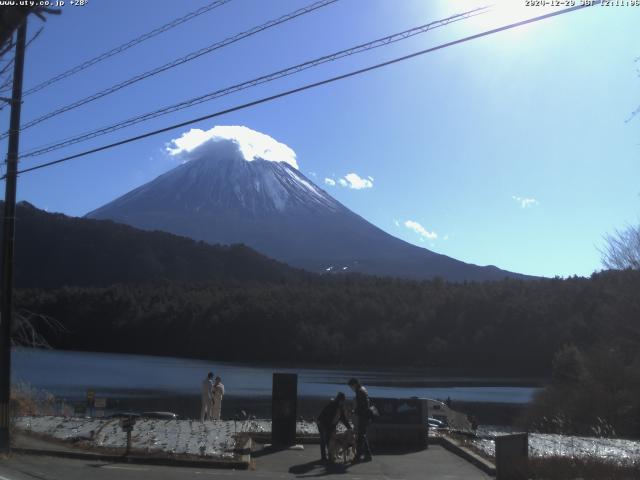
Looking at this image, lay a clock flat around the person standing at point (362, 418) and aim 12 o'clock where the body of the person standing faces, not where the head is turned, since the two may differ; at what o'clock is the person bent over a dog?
The person bent over a dog is roughly at 12 o'clock from the person standing.

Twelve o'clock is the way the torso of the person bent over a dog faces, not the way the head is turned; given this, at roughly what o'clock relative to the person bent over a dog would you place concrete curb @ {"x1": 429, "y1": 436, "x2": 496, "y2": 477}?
The concrete curb is roughly at 11 o'clock from the person bent over a dog.

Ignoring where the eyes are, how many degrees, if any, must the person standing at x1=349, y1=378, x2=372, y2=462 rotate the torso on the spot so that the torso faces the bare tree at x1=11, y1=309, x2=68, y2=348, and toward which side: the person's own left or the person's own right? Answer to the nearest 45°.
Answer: approximately 45° to the person's own right

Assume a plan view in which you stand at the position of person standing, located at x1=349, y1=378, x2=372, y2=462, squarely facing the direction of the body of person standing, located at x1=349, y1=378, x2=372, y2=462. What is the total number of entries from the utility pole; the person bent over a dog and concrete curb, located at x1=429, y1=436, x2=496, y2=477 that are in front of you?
2

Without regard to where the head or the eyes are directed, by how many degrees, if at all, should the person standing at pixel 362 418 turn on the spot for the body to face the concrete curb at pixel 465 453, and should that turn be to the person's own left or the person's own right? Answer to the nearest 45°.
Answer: approximately 135° to the person's own right

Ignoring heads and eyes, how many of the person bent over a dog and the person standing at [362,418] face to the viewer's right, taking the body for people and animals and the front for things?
1

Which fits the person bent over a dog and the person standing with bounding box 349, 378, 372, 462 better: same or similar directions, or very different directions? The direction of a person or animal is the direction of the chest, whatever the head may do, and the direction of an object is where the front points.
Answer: very different directions

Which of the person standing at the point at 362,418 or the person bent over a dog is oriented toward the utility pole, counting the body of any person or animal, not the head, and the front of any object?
the person standing

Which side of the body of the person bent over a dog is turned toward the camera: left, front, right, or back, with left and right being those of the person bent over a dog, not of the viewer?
right

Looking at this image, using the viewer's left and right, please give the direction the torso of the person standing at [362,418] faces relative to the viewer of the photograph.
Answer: facing to the left of the viewer

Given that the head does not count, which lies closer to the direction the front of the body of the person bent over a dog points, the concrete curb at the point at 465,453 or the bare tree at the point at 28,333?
the concrete curb

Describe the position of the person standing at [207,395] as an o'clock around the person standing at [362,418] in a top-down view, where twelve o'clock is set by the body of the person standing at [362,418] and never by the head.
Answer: the person standing at [207,395] is roughly at 2 o'clock from the person standing at [362,418].
